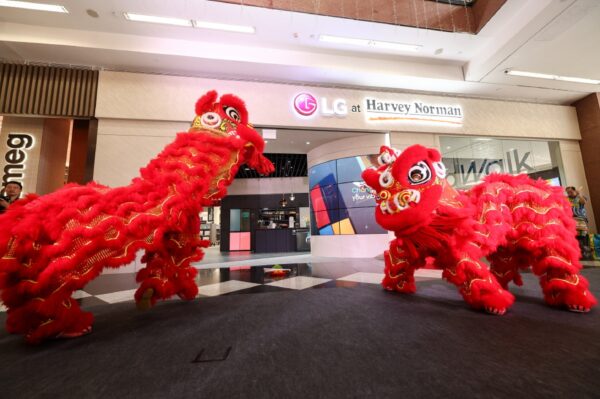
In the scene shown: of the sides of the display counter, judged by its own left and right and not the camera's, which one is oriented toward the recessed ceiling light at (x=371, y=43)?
front

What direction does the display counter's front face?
toward the camera

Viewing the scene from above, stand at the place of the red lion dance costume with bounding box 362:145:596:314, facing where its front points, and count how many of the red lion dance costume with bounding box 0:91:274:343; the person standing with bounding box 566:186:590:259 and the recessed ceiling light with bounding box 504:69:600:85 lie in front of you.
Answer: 1

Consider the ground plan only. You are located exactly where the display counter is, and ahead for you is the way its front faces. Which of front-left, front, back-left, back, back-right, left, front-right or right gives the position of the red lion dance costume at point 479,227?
front

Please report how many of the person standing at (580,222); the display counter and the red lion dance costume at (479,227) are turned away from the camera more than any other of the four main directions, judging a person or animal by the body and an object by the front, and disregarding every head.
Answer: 0

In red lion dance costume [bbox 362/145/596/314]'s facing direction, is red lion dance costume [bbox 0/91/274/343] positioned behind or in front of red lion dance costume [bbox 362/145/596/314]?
in front

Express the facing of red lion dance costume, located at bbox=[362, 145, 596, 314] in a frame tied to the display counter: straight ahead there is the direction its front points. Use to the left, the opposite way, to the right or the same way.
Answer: to the right

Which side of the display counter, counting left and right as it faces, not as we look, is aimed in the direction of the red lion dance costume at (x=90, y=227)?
front

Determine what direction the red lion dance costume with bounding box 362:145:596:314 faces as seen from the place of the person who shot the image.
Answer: facing the viewer and to the left of the viewer

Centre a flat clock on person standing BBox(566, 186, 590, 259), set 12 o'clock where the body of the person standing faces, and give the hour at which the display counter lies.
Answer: The display counter is roughly at 1 o'clock from the person standing.

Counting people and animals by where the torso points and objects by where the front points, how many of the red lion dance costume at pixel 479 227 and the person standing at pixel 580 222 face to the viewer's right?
0

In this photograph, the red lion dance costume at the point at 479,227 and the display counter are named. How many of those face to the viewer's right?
0

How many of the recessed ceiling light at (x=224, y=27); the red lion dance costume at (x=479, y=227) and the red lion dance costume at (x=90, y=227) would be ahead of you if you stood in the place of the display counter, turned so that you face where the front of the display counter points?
3

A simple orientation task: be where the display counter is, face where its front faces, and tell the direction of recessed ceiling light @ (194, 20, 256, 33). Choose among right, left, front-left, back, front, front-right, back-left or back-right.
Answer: front

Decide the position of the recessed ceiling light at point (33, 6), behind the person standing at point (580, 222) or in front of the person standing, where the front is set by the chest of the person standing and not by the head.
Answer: in front
